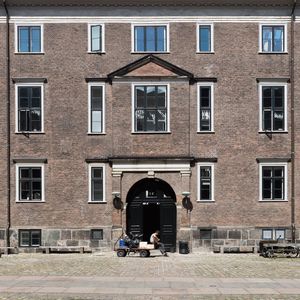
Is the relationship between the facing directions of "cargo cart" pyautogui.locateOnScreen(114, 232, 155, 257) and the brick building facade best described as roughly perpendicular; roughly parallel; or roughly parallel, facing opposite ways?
roughly perpendicular

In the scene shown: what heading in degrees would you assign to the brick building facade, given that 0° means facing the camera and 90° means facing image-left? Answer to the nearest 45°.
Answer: approximately 0°

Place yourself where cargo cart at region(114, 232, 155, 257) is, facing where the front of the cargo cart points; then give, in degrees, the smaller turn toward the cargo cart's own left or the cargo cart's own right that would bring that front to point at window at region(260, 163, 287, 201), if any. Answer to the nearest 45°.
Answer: approximately 180°

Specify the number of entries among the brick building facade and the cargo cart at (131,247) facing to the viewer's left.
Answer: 1

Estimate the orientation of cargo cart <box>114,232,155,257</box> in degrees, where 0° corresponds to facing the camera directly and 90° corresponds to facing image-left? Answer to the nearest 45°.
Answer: approximately 90°

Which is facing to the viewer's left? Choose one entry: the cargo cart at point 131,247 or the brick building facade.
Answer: the cargo cart
